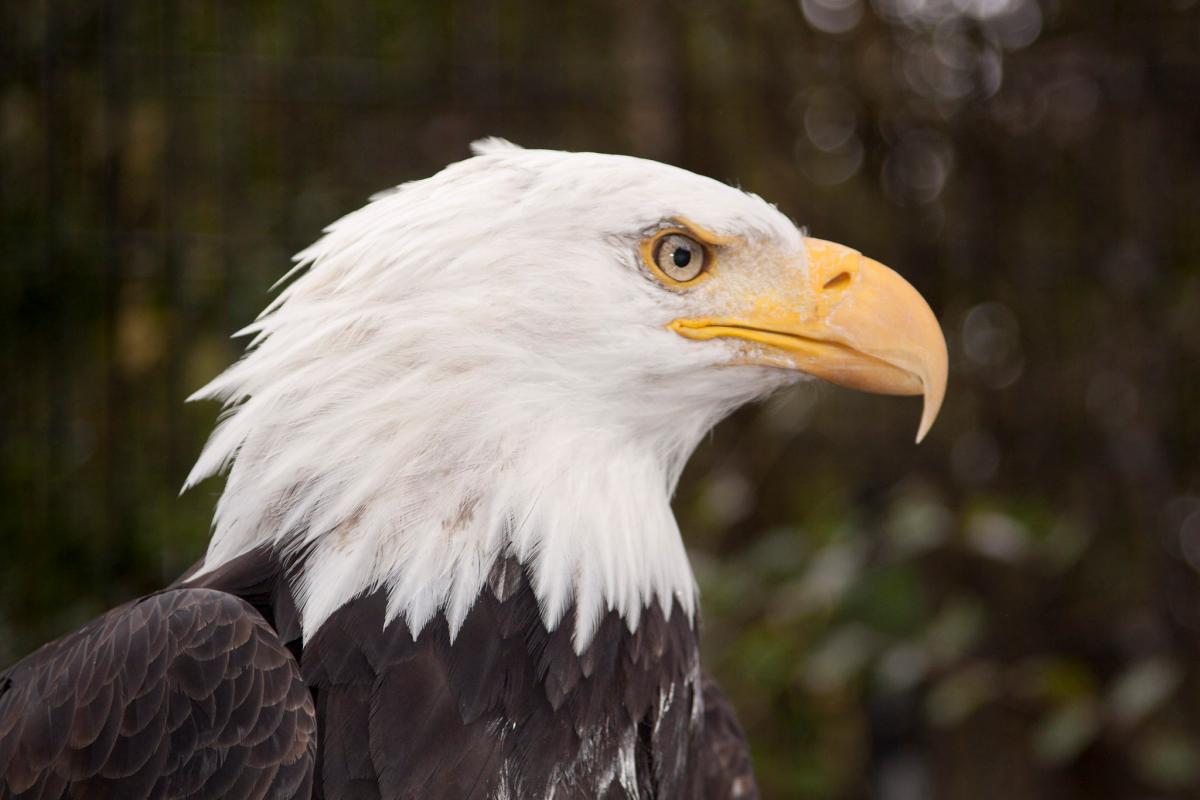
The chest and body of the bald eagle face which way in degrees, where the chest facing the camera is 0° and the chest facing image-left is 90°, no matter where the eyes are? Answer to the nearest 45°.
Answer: approximately 270°
